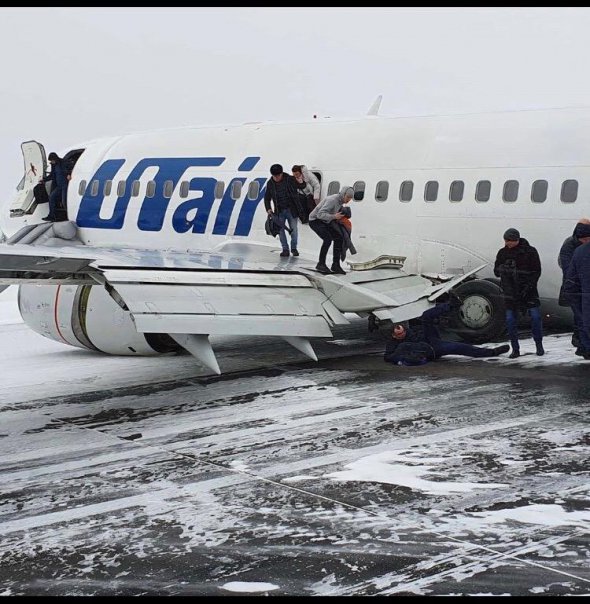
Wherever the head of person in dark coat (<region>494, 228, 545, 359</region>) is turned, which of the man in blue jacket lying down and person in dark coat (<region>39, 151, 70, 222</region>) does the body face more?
the man in blue jacket lying down

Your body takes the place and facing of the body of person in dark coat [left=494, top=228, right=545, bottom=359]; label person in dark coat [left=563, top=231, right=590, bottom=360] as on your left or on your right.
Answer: on your left

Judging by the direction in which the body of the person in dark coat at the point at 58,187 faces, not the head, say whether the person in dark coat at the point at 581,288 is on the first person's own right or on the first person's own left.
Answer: on the first person's own left

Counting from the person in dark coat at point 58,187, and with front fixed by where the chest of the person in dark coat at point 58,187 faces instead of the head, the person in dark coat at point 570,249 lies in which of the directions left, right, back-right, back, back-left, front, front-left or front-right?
back-left

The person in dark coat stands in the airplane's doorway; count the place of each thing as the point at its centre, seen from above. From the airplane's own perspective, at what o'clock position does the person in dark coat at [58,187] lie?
The person in dark coat is roughly at 12 o'clock from the airplane.

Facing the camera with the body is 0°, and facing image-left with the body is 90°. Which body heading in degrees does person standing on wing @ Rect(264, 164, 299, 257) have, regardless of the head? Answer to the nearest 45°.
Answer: approximately 0°

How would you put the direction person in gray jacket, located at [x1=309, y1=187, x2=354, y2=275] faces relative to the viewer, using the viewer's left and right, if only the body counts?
facing to the right of the viewer

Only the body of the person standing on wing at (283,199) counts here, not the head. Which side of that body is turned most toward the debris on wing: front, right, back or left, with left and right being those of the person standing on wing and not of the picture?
left

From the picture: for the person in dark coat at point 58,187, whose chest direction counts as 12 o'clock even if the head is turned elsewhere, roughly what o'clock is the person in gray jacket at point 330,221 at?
The person in gray jacket is roughly at 8 o'clock from the person in dark coat.
